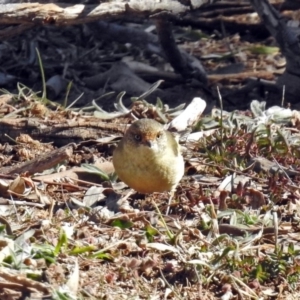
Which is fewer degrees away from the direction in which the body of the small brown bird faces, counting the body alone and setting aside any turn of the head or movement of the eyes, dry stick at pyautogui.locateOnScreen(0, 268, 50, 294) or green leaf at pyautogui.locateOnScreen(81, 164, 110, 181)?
the dry stick

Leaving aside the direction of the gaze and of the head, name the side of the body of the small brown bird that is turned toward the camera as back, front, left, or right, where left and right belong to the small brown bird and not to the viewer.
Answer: front

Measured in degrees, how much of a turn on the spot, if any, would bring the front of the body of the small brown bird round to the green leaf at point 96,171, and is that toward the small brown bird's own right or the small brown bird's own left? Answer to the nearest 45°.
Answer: approximately 135° to the small brown bird's own right

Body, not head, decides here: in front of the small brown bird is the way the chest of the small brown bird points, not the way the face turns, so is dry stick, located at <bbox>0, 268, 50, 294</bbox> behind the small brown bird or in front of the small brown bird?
in front

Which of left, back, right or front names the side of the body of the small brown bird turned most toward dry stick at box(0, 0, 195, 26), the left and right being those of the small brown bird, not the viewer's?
back

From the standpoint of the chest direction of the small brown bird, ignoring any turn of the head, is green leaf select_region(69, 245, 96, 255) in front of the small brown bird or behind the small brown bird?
in front

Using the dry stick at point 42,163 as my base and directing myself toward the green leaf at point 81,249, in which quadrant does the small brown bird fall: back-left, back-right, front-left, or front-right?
front-left

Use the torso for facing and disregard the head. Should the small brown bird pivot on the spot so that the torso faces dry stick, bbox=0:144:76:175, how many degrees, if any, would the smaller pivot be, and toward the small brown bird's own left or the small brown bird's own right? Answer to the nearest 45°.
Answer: approximately 90° to the small brown bird's own right
